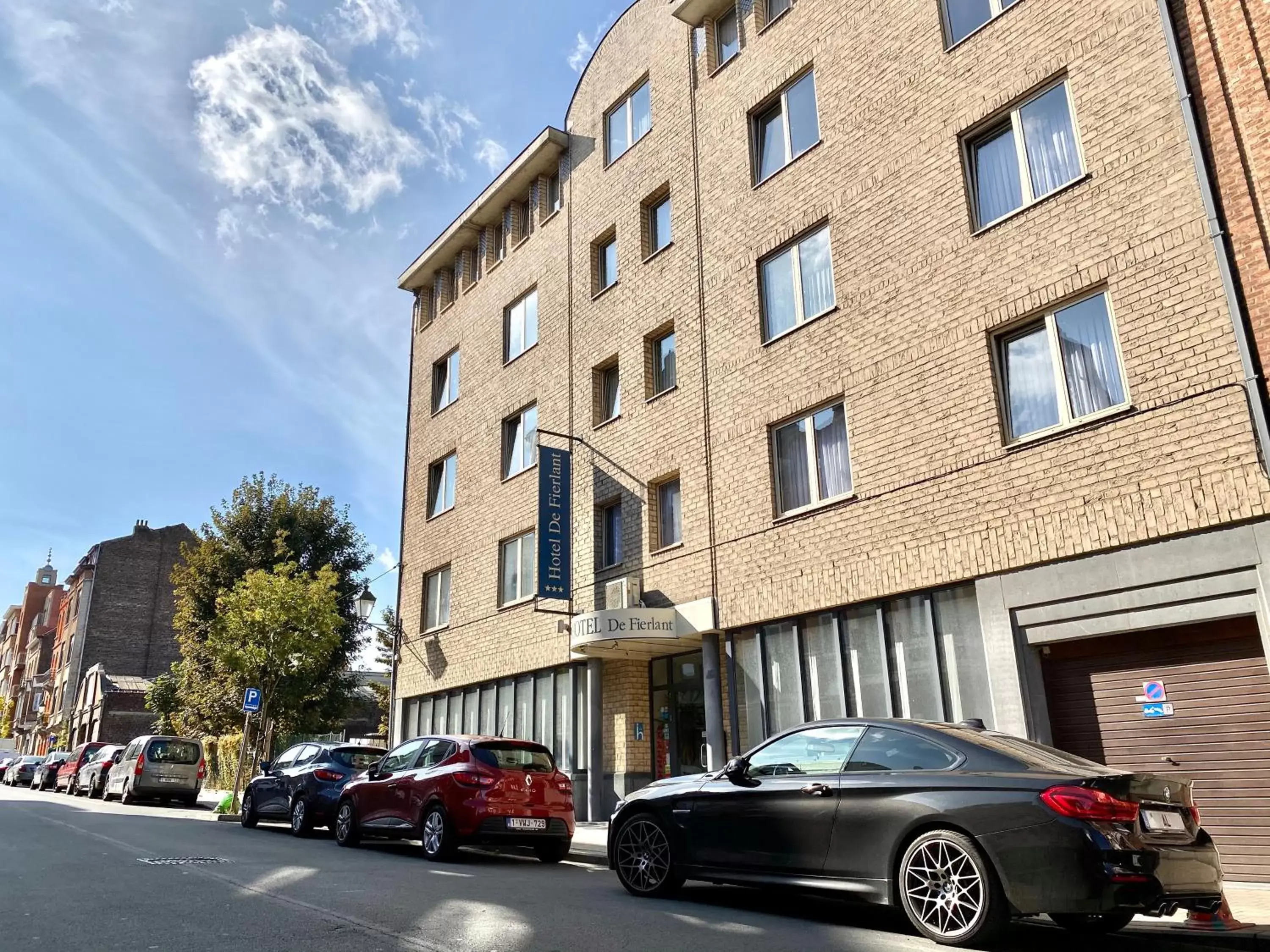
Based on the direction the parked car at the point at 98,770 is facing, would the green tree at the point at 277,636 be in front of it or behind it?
behind

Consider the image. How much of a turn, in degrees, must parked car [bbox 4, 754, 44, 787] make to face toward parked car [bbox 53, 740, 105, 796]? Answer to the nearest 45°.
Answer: approximately 135° to its left

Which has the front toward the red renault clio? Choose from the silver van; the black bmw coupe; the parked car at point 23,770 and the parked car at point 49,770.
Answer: the black bmw coupe

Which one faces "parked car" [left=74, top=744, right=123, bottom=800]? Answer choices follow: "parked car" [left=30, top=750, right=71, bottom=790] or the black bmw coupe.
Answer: the black bmw coupe

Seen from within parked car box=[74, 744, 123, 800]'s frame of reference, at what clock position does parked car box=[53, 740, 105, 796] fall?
parked car box=[53, 740, 105, 796] is roughly at 1 o'clock from parked car box=[74, 744, 123, 800].

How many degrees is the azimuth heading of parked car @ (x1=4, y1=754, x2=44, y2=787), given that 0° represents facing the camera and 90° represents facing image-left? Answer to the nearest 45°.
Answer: approximately 135°

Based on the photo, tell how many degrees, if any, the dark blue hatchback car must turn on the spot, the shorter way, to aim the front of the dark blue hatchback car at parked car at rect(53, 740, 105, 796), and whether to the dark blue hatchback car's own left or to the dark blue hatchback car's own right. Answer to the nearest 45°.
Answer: approximately 45° to the dark blue hatchback car's own right

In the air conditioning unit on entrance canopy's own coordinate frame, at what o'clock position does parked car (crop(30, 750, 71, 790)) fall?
The parked car is roughly at 3 o'clock from the air conditioning unit on entrance canopy.

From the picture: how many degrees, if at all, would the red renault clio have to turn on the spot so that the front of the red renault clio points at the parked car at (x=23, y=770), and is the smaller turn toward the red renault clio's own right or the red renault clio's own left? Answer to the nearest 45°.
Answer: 0° — it already faces it

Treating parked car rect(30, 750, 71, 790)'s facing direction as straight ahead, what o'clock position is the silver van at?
The silver van is roughly at 7 o'clock from the parked car.

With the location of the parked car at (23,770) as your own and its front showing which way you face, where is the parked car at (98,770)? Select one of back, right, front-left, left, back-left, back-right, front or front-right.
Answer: back-left

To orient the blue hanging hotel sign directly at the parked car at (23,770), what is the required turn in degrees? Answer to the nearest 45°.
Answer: approximately 135° to its right
